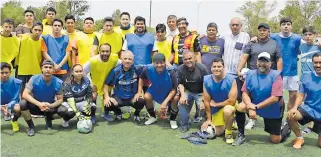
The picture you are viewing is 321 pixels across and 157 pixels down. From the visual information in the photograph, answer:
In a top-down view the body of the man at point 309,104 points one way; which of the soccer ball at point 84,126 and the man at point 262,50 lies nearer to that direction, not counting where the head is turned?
the soccer ball

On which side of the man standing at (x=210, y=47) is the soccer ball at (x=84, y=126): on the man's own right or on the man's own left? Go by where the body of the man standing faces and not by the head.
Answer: on the man's own right

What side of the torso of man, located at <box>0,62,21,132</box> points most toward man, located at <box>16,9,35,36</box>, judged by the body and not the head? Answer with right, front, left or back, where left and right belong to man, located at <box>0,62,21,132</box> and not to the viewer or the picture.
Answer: back

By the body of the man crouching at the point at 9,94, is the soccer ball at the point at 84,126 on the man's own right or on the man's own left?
on the man's own left

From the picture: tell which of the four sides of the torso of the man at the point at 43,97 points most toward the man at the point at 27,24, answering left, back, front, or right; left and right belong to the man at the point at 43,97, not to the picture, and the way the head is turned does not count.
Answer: back

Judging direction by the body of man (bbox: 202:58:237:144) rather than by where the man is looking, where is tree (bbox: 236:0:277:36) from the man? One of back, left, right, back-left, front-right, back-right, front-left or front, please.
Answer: back
